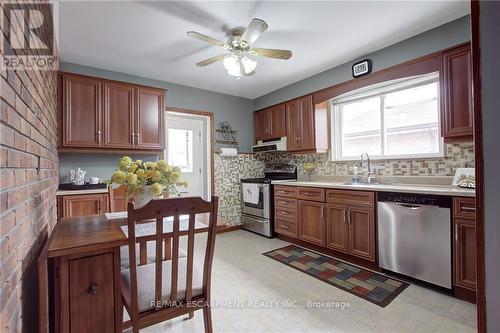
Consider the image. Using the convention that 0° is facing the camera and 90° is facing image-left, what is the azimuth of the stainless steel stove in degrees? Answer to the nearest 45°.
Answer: approximately 45°

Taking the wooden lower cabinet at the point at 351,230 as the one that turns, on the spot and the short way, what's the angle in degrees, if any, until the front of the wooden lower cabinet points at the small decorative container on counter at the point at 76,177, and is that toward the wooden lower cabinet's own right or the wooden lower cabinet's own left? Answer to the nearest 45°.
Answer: approximately 45° to the wooden lower cabinet's own right

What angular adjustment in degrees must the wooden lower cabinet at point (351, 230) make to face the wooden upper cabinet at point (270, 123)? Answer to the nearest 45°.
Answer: approximately 90° to its right

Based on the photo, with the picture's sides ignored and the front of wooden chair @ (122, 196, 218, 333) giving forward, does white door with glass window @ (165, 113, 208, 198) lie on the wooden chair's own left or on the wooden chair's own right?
on the wooden chair's own right

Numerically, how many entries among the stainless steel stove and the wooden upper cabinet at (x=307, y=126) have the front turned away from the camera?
0

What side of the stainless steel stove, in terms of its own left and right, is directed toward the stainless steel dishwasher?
left

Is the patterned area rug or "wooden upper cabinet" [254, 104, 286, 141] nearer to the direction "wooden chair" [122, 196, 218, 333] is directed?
the wooden upper cabinet

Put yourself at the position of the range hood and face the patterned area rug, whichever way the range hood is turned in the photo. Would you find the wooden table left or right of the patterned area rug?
right

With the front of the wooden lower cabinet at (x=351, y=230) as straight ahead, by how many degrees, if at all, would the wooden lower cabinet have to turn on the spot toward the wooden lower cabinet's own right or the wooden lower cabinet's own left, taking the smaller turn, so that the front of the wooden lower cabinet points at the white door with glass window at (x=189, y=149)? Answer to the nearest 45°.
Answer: approximately 45° to the wooden lower cabinet's own right
